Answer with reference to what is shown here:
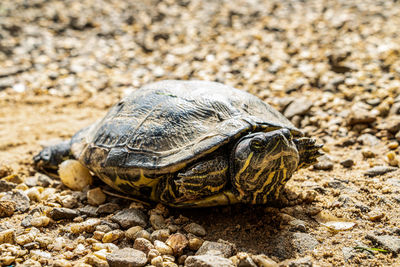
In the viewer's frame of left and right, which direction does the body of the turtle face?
facing the viewer and to the right of the viewer

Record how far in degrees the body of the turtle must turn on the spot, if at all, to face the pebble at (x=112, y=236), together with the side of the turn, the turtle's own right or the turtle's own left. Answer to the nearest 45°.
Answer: approximately 90° to the turtle's own right

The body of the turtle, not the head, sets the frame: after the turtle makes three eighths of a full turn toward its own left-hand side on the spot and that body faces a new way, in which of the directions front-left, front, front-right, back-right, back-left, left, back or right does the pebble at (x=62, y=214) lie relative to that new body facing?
left

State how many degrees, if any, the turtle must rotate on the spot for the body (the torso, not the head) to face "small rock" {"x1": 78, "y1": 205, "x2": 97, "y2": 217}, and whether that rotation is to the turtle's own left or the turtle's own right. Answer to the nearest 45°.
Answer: approximately 135° to the turtle's own right

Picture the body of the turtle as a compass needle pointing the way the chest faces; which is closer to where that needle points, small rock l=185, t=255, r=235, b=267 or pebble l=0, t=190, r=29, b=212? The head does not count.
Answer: the small rock

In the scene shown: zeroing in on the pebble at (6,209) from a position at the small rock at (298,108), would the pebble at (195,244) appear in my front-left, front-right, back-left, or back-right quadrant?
front-left

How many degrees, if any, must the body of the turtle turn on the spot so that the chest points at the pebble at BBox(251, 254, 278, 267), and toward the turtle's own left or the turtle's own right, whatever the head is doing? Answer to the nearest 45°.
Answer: approximately 45° to the turtle's own right
